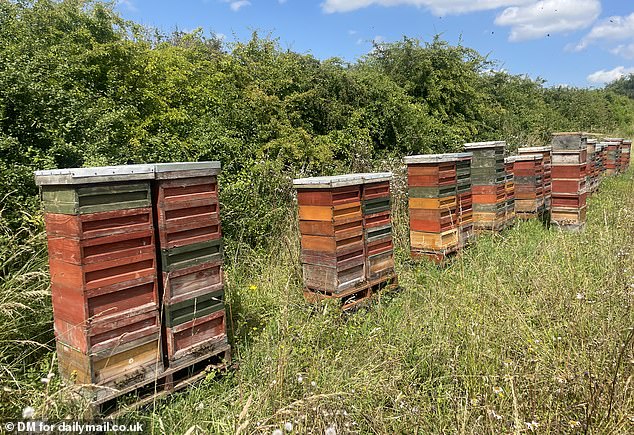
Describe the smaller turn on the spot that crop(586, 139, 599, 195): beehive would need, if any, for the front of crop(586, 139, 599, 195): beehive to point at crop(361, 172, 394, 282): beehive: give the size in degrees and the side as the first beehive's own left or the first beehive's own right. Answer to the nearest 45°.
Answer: approximately 45° to the first beehive's own right

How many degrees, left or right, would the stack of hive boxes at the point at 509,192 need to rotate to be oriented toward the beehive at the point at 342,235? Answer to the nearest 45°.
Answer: approximately 45° to its right

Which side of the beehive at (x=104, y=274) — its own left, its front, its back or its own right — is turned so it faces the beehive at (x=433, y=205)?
left

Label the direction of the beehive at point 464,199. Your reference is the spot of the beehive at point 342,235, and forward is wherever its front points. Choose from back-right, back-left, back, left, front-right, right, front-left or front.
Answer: left

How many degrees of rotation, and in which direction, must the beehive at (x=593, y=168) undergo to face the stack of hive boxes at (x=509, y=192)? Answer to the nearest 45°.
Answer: approximately 45° to its right

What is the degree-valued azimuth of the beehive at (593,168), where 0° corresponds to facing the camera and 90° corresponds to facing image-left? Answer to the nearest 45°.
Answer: approximately 315°

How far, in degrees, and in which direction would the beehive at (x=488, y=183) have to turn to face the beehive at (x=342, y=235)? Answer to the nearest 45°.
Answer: approximately 45° to its right

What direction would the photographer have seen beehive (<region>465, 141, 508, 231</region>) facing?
facing the viewer and to the right of the viewer

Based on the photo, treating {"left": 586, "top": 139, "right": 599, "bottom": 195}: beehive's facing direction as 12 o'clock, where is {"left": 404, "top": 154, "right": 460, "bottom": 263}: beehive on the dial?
{"left": 404, "top": 154, "right": 460, "bottom": 263}: beehive is roughly at 2 o'clock from {"left": 586, "top": 139, "right": 599, "bottom": 195}: beehive.

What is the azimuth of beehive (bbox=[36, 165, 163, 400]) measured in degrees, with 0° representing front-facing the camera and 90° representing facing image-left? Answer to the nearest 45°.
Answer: approximately 315°
